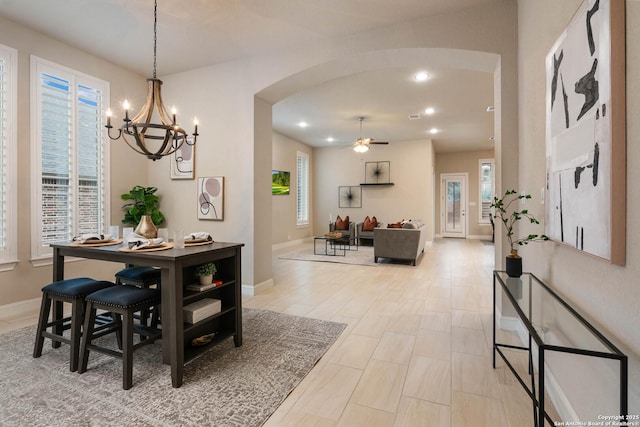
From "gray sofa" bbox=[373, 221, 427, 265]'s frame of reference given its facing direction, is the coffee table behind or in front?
in front

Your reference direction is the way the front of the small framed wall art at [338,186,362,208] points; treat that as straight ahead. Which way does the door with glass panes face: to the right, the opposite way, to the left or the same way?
the same way

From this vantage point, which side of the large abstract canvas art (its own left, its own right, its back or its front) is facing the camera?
left

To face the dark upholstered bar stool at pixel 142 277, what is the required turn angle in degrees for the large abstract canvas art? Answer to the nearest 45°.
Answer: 0° — it already faces it

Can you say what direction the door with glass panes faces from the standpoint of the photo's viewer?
facing the viewer

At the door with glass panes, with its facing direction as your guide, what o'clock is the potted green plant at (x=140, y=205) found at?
The potted green plant is roughly at 1 o'clock from the door with glass panes.

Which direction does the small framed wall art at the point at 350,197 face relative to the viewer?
toward the camera

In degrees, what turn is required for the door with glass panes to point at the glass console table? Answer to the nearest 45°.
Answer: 0° — it already faces it

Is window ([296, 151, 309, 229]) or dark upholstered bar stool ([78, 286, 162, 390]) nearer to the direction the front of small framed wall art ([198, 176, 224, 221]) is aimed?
the dark upholstered bar stool

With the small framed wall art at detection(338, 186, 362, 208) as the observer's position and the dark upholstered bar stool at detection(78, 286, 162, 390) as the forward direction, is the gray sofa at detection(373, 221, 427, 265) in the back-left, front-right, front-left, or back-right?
front-left

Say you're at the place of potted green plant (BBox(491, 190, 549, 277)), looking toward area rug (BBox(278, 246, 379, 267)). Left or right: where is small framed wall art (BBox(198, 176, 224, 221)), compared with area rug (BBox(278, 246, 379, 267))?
left
